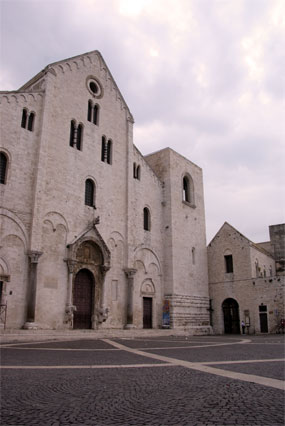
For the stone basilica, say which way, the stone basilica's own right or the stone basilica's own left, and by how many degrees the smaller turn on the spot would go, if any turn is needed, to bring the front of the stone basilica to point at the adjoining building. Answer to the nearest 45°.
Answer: approximately 90° to the stone basilica's own left
